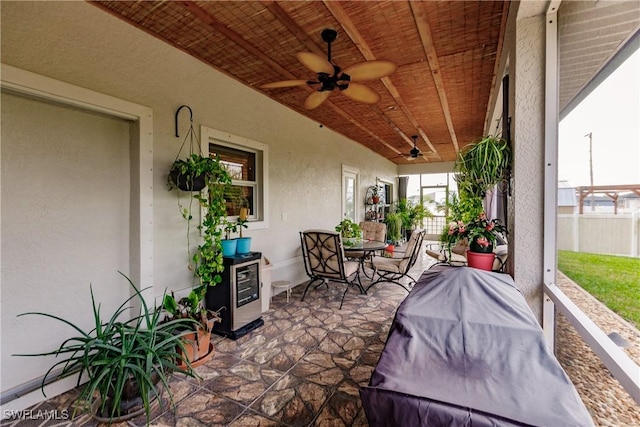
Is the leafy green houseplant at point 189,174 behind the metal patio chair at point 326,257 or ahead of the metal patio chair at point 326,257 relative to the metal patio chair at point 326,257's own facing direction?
behind

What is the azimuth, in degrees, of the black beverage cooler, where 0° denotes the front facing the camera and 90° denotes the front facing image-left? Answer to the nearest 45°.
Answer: approximately 315°

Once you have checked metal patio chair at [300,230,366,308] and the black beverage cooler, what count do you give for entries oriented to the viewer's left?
0

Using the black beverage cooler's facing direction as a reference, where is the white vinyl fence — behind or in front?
in front

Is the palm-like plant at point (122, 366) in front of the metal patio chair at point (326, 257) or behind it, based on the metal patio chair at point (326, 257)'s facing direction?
behind

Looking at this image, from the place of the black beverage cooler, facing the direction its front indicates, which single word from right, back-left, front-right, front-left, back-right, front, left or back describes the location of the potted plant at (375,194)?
left

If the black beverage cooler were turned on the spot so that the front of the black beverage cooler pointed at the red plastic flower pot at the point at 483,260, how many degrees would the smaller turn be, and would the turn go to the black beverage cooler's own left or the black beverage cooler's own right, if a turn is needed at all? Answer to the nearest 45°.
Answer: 0° — it already faces it

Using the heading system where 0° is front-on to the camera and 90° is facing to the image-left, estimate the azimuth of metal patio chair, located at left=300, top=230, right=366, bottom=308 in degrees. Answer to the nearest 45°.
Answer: approximately 225°

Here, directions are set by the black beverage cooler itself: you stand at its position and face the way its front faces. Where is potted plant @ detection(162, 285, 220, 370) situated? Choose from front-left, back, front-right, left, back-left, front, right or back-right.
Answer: right

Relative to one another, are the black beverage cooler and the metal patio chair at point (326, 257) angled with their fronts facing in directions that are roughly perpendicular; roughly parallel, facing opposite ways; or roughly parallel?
roughly perpendicular

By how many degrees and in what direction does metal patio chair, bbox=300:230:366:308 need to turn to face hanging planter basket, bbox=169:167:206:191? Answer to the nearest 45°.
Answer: approximately 180°
